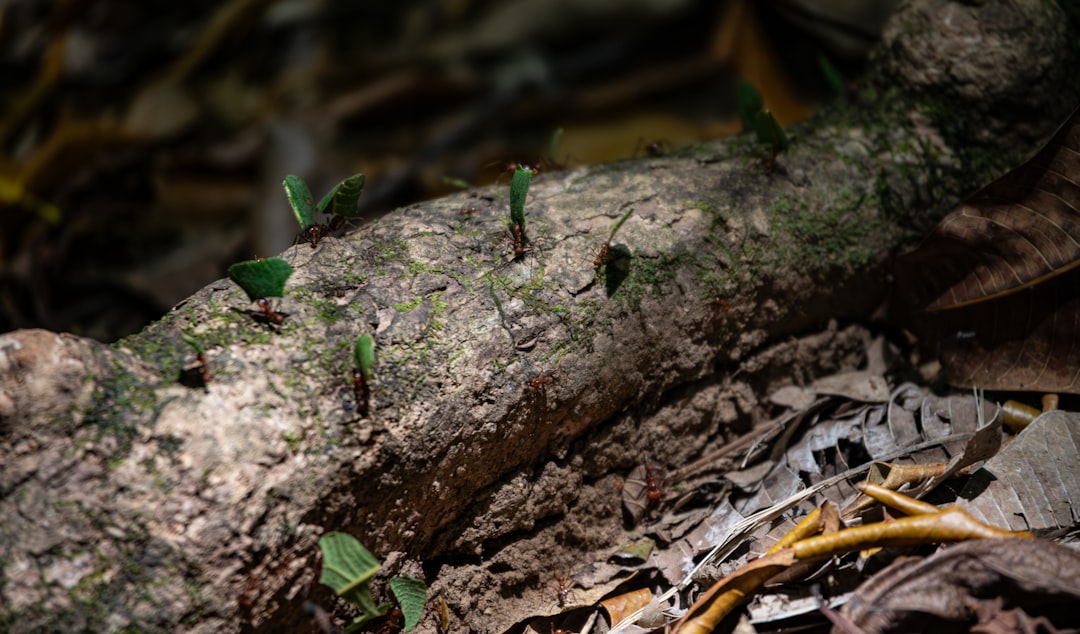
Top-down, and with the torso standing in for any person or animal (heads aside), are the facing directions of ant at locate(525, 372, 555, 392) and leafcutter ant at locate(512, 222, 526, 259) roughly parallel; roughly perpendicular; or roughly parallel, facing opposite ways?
roughly perpendicular

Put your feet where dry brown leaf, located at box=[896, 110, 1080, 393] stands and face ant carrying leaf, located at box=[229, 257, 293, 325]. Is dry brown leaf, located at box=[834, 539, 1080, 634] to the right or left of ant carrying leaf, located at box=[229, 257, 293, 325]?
left
